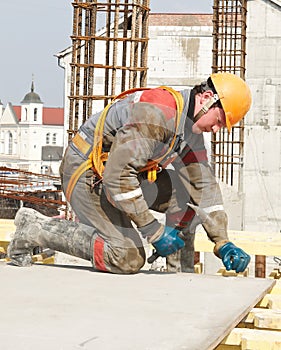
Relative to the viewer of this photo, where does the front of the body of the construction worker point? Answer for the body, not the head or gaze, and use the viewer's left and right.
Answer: facing to the right of the viewer
